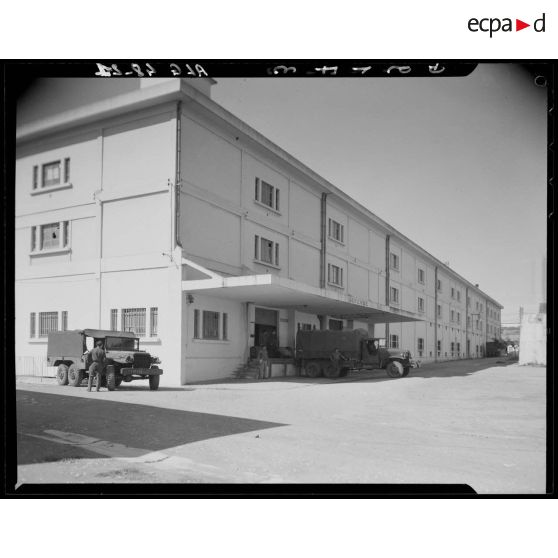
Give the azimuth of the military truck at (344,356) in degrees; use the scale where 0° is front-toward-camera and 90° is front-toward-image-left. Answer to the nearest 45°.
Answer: approximately 270°

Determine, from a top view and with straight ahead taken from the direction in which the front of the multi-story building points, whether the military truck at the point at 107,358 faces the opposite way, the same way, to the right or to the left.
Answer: the same way

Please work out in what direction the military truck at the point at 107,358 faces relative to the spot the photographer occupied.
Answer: facing the viewer and to the right of the viewer

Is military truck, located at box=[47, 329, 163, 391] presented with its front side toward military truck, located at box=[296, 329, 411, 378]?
no

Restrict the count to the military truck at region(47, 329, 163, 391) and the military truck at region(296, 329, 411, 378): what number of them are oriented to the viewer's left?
0

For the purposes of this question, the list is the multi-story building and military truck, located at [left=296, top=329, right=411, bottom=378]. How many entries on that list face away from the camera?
0
